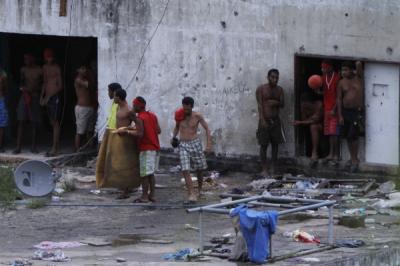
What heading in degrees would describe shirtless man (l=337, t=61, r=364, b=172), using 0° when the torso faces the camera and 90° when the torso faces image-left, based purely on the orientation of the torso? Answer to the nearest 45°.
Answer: approximately 45°

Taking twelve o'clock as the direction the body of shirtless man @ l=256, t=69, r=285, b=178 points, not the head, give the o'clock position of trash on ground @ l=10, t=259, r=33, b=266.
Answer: The trash on ground is roughly at 1 o'clock from the shirtless man.

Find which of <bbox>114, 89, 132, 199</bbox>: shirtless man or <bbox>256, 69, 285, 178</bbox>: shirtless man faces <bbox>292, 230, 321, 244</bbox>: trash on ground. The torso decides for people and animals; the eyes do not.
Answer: <bbox>256, 69, 285, 178</bbox>: shirtless man

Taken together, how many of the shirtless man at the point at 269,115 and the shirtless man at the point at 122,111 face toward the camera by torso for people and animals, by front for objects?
1

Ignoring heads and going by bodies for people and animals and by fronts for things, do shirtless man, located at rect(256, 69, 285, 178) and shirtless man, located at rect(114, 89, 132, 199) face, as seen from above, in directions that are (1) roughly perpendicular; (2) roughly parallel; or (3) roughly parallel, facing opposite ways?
roughly perpendicular

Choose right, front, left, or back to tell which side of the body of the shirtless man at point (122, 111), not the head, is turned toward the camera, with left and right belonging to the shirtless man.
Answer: left

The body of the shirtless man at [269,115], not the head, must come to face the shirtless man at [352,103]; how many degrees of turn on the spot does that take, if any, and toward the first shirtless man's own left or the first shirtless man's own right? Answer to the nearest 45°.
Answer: approximately 90° to the first shirtless man's own left

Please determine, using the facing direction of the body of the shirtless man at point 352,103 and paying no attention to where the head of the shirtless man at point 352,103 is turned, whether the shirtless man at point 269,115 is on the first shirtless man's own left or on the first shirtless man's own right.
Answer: on the first shirtless man's own right

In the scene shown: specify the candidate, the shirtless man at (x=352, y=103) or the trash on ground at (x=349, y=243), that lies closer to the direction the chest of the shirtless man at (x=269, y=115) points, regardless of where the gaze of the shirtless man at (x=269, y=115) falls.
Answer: the trash on ground
